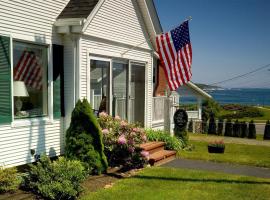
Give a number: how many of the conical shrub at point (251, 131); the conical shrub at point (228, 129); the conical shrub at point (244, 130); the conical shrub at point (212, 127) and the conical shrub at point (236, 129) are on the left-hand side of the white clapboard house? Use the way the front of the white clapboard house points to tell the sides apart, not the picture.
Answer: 5

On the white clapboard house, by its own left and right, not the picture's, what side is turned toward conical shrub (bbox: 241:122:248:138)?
left

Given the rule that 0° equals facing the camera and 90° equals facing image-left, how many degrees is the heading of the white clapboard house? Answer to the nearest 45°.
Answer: approximately 315°

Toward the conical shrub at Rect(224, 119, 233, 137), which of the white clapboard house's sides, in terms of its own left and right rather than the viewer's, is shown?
left

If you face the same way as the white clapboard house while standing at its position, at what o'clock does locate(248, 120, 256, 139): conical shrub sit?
The conical shrub is roughly at 9 o'clock from the white clapboard house.

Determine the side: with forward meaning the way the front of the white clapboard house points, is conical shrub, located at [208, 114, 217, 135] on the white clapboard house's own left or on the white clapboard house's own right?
on the white clapboard house's own left
